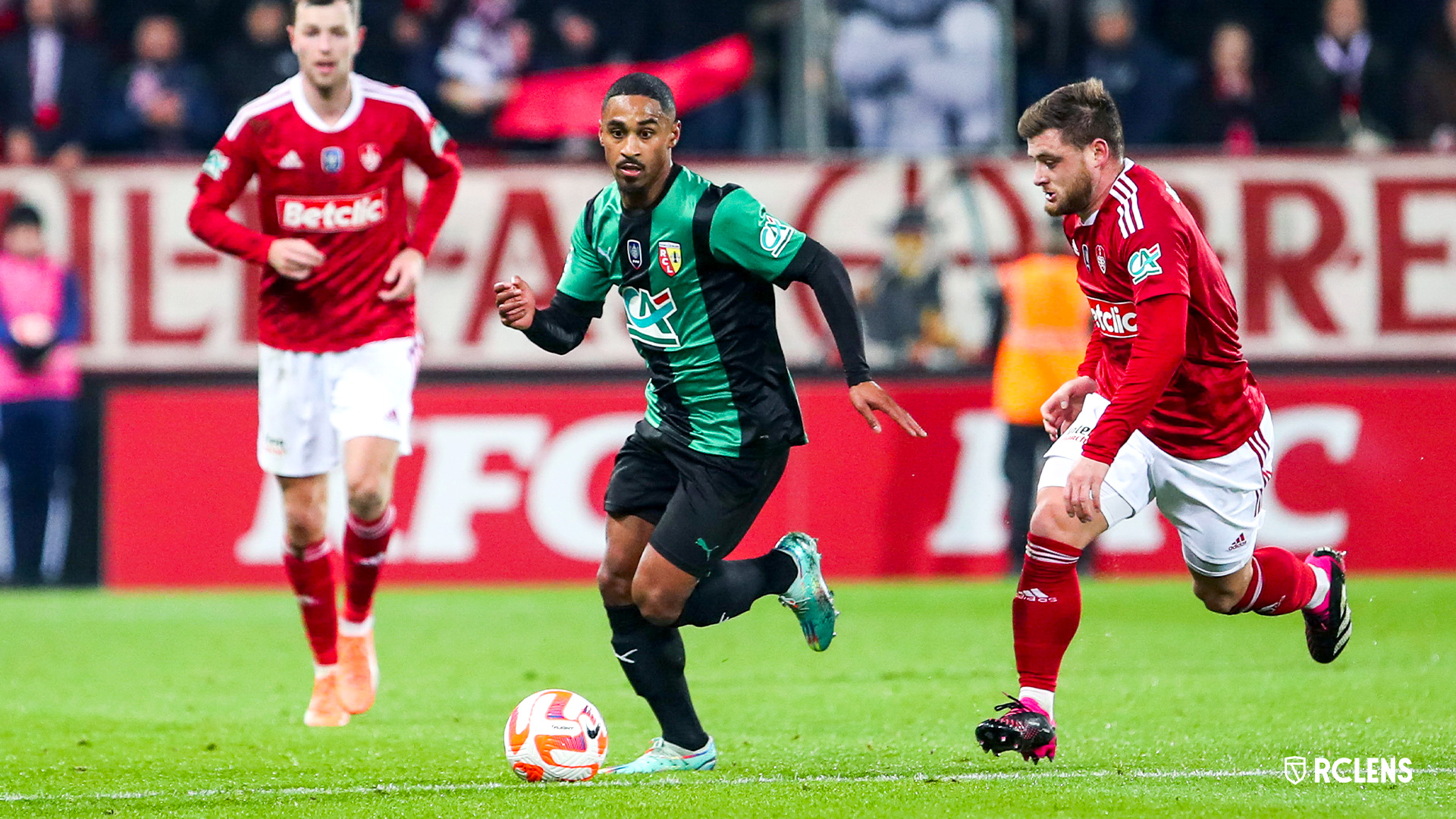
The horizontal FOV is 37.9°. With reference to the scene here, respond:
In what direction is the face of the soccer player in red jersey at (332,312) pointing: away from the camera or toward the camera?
toward the camera

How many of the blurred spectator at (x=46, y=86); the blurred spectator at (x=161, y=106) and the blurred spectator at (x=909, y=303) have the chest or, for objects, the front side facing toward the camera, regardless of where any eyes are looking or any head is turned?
3

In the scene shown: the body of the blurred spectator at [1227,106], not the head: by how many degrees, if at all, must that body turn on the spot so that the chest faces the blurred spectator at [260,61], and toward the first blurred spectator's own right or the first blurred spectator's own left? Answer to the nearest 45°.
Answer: approximately 90° to the first blurred spectator's own right

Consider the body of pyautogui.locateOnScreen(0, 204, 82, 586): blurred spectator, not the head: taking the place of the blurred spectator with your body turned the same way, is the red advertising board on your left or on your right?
on your left

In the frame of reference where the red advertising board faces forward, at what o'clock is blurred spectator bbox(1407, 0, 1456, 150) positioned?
The blurred spectator is roughly at 8 o'clock from the red advertising board.

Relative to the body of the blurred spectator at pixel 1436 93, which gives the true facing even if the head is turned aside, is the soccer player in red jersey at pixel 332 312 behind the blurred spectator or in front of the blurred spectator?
in front

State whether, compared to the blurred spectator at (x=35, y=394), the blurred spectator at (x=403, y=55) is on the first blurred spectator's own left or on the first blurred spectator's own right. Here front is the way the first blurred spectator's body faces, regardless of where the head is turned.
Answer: on the first blurred spectator's own left

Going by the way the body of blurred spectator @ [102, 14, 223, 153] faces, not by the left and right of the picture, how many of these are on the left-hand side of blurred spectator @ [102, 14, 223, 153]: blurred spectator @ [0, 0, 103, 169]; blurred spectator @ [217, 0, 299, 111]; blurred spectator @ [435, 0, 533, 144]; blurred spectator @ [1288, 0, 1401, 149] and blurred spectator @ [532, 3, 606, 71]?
4

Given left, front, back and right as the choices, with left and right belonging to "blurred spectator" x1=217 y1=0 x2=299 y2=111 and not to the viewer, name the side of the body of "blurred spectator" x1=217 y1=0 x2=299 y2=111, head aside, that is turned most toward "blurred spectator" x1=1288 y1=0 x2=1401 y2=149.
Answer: left

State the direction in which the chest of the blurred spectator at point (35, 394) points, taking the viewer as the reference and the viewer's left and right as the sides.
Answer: facing the viewer

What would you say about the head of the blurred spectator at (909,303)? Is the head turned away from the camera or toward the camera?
toward the camera

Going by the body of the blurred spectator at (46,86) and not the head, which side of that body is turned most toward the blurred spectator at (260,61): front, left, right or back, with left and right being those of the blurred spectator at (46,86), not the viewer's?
left

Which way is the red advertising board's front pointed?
toward the camera

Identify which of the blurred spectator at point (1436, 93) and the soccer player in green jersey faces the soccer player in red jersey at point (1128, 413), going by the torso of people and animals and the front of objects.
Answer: the blurred spectator
